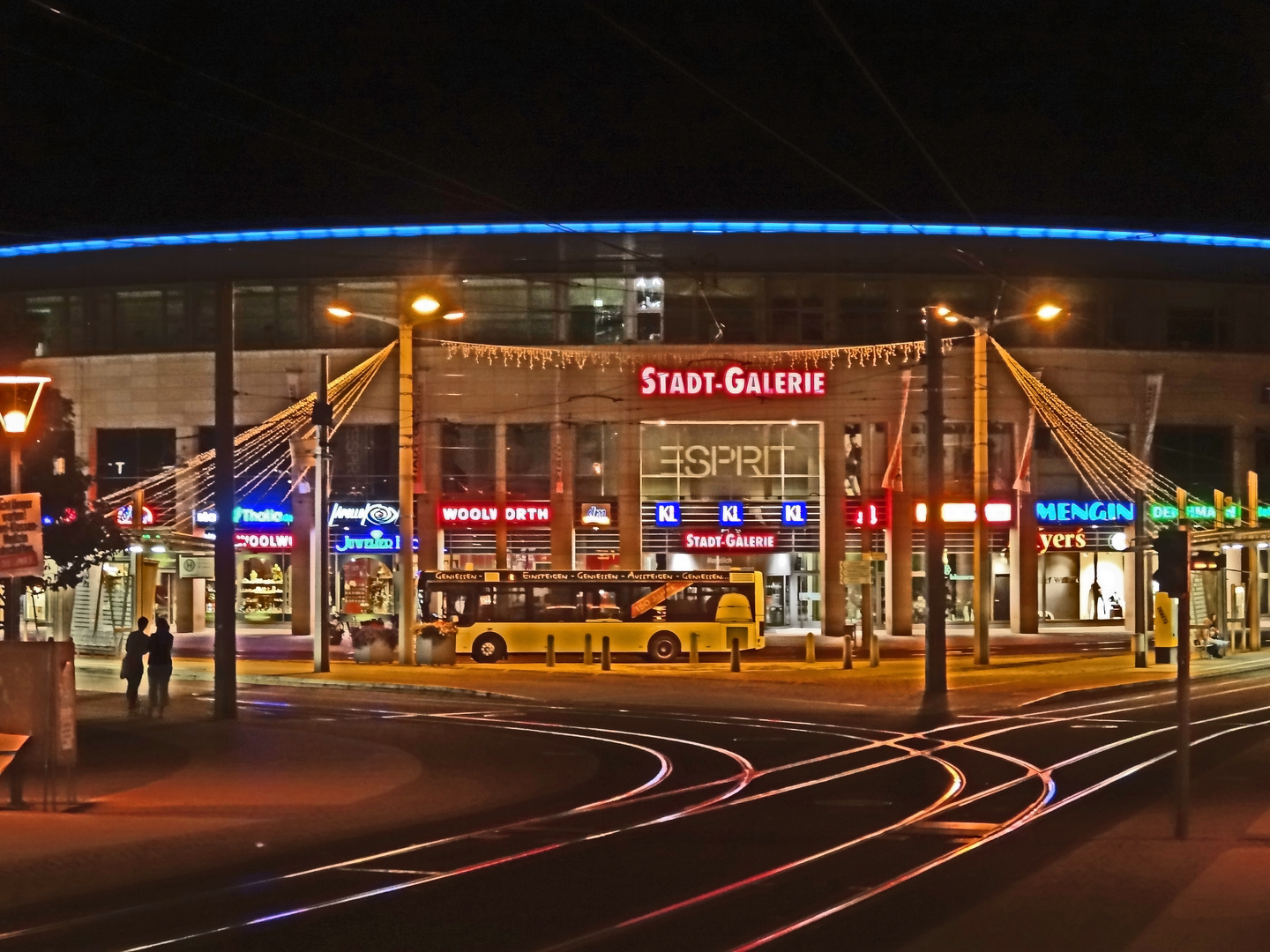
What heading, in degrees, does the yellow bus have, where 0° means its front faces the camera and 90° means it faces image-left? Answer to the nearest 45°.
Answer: approximately 90°

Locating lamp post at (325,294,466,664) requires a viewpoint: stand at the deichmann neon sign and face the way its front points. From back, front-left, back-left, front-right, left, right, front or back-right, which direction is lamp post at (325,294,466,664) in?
front-right

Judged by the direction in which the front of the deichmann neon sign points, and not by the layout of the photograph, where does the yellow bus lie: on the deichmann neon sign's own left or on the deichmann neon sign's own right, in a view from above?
on the deichmann neon sign's own right

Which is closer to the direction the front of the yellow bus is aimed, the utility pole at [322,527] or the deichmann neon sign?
the utility pole

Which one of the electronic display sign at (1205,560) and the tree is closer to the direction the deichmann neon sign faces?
the electronic display sign

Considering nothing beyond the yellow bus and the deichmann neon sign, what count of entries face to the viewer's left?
1

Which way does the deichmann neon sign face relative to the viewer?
toward the camera

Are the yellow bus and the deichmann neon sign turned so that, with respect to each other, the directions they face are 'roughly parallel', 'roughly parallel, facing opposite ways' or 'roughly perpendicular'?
roughly perpendicular

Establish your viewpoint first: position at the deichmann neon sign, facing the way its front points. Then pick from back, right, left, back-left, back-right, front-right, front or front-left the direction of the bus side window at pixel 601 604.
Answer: front-right

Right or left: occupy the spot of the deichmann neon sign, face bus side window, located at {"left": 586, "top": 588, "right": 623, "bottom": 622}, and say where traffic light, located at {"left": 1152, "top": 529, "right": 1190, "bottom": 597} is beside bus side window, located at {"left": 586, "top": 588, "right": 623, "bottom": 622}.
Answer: left

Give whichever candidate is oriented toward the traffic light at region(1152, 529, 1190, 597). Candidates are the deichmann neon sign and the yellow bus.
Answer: the deichmann neon sign
